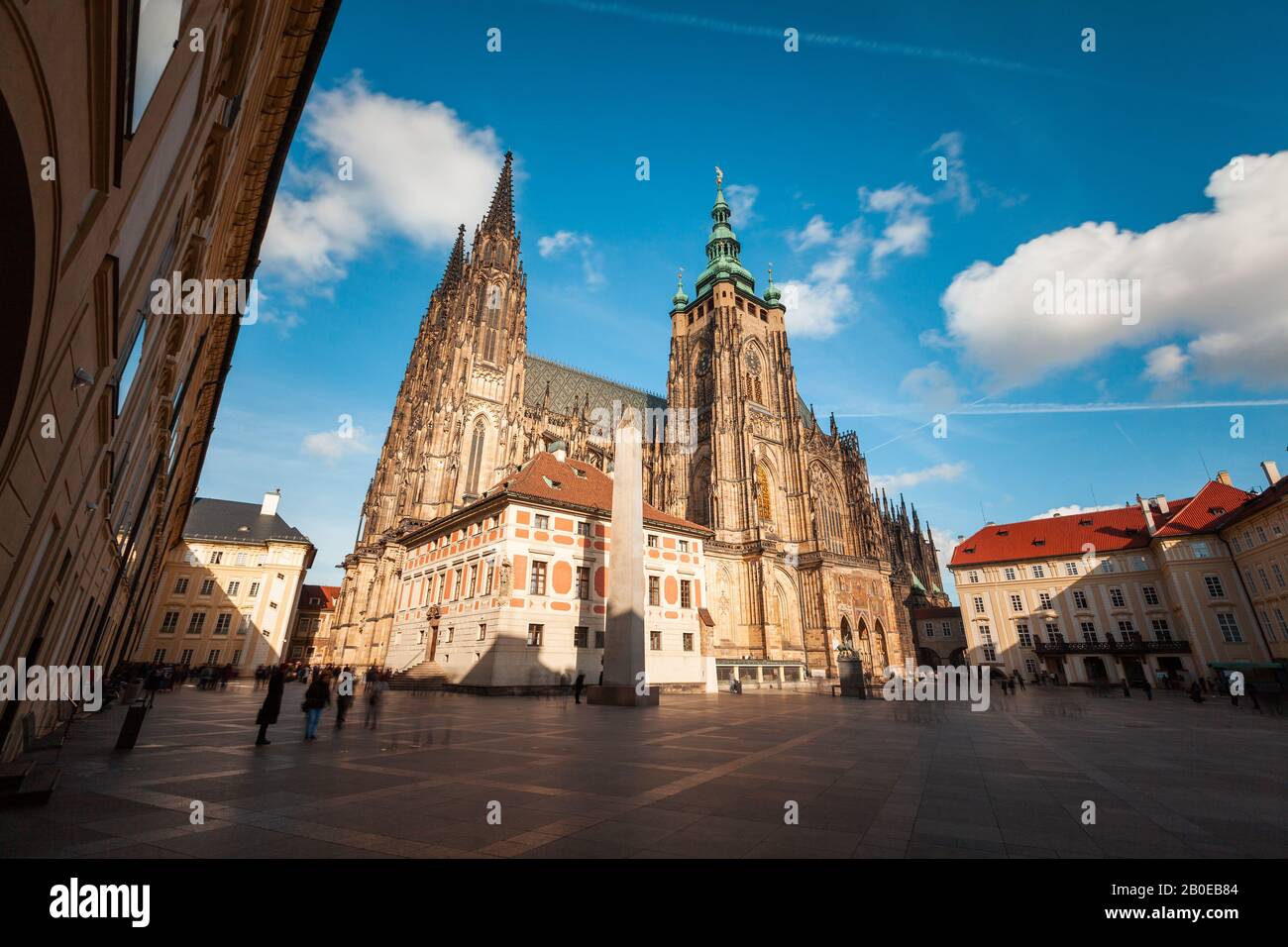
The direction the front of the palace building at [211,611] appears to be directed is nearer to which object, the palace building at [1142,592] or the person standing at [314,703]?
the person standing

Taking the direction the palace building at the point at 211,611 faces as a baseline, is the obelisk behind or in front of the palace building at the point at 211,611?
in front

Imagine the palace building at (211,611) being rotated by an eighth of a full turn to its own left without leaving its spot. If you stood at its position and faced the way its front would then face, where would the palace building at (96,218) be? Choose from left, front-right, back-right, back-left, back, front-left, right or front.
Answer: front-right

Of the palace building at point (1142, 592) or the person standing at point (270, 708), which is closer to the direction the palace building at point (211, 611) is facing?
the person standing

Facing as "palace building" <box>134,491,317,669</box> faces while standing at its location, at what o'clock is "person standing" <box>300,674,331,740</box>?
The person standing is roughly at 12 o'clock from the palace building.

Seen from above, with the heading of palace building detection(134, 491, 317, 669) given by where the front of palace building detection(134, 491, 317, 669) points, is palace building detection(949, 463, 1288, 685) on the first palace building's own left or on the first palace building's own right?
on the first palace building's own left

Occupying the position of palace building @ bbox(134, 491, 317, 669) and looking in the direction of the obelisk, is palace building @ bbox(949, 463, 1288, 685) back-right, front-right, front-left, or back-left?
front-left

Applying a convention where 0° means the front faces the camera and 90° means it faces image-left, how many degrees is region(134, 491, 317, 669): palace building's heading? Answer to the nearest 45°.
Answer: approximately 0°

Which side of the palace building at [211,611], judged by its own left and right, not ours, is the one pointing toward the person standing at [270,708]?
front
